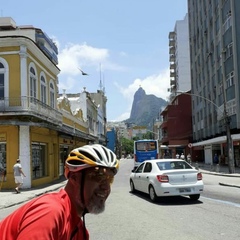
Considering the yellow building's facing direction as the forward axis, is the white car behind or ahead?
ahead

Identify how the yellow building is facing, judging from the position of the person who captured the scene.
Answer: facing the viewer and to the right of the viewer

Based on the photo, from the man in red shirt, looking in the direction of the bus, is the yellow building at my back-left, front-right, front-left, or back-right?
front-left

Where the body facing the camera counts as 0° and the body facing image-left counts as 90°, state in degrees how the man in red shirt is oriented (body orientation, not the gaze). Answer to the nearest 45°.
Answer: approximately 315°

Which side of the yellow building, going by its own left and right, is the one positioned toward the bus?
left

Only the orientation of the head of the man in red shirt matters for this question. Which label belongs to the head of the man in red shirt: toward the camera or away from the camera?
toward the camera

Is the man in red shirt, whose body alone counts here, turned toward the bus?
no

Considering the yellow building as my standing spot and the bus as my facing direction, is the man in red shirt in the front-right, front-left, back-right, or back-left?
back-right

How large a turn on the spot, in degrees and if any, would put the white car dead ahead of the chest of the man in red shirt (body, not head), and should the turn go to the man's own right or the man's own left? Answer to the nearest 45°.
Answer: approximately 135° to the man's own left

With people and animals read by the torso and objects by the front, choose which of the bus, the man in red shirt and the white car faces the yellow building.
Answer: the white car

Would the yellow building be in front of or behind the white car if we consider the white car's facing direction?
in front
